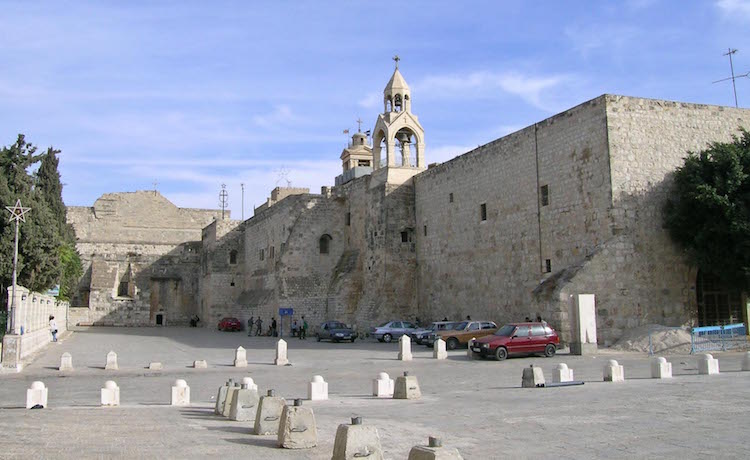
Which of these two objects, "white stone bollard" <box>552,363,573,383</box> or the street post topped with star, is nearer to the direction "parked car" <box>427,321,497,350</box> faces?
the street post topped with star

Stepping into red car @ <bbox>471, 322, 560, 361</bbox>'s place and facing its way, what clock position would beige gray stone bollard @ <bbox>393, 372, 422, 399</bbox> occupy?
The beige gray stone bollard is roughly at 11 o'clock from the red car.

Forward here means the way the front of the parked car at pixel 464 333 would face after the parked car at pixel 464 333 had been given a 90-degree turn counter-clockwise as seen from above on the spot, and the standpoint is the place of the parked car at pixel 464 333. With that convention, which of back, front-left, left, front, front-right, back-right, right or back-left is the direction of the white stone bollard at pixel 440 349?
front-right

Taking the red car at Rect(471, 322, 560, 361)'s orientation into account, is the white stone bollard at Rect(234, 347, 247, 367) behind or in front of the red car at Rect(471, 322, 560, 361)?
in front

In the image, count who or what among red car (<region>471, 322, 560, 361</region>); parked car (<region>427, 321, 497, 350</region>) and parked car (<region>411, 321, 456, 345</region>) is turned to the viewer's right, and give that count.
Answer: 0

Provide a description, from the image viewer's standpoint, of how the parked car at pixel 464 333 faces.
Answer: facing the viewer and to the left of the viewer

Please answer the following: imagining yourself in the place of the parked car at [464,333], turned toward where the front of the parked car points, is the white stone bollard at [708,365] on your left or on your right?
on your left
